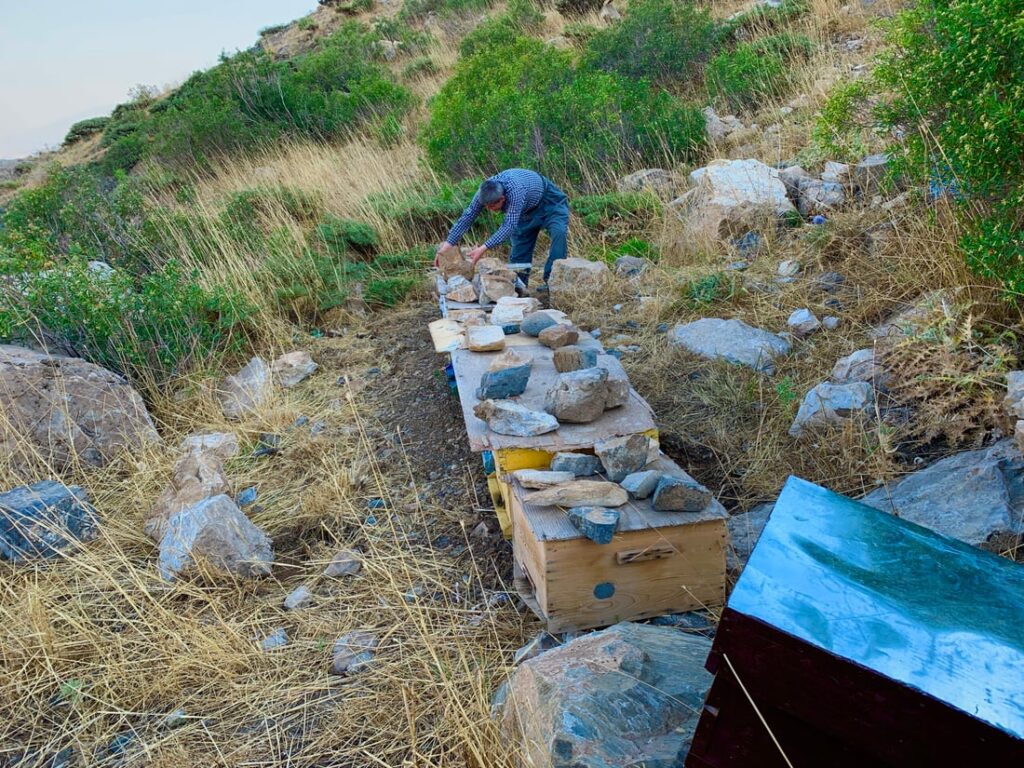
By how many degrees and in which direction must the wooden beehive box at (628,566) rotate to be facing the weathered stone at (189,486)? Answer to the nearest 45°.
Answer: approximately 45° to its right

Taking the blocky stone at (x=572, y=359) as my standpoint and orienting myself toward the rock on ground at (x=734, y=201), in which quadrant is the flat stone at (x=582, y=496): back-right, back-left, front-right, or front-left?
back-right

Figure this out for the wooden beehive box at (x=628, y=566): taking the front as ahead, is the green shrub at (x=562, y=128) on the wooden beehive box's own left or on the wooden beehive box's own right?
on the wooden beehive box's own right

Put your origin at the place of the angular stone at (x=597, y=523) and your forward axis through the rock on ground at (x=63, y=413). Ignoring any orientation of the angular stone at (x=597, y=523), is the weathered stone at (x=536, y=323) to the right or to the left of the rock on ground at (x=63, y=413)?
right

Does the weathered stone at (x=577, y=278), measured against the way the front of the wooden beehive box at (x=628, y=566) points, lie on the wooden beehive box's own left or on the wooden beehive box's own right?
on the wooden beehive box's own right
